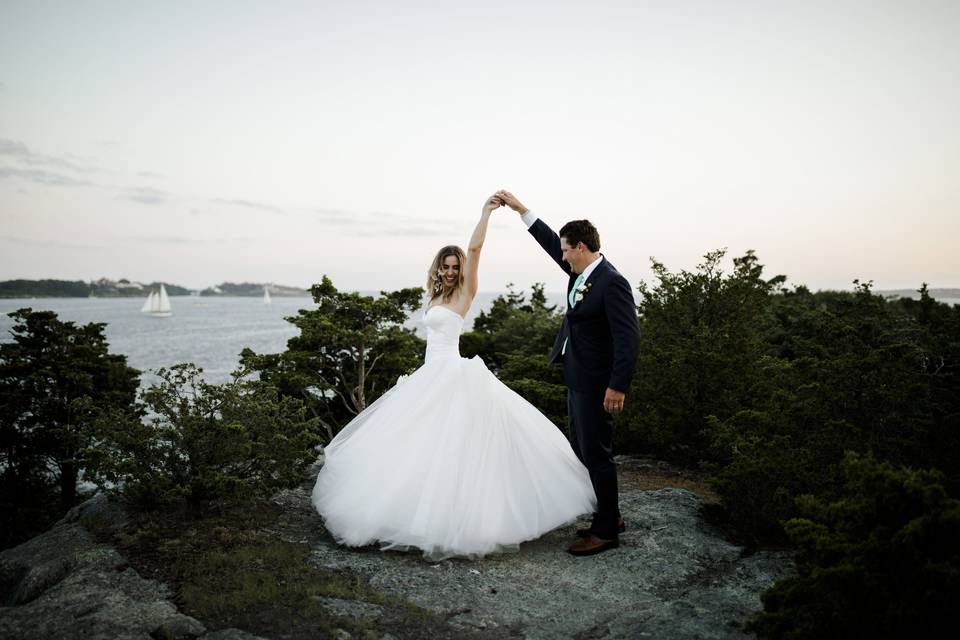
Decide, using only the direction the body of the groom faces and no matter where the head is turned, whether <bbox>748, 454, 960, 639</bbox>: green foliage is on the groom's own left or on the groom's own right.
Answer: on the groom's own left

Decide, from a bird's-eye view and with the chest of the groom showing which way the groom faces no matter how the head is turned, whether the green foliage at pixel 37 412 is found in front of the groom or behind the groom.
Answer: in front

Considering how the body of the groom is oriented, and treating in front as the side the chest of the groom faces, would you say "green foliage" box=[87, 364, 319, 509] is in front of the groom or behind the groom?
in front

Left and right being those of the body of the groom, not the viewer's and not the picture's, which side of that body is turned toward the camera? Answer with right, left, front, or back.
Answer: left

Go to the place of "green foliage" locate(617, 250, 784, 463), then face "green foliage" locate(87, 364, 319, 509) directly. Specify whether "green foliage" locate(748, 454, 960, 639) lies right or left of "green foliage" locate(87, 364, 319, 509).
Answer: left
